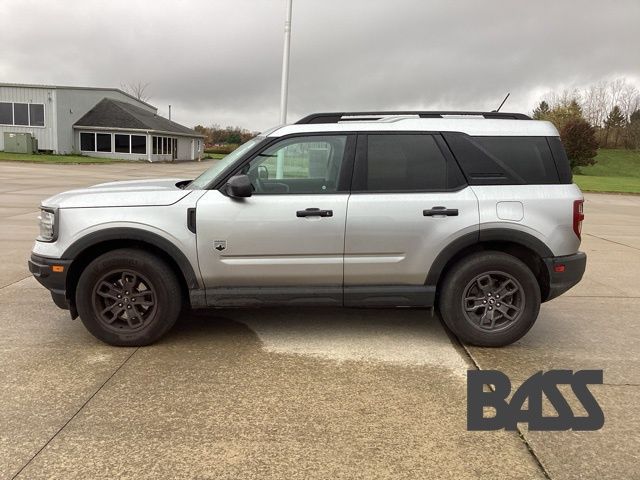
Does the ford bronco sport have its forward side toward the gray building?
no

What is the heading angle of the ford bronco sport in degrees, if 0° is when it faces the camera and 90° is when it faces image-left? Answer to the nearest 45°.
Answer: approximately 90°
